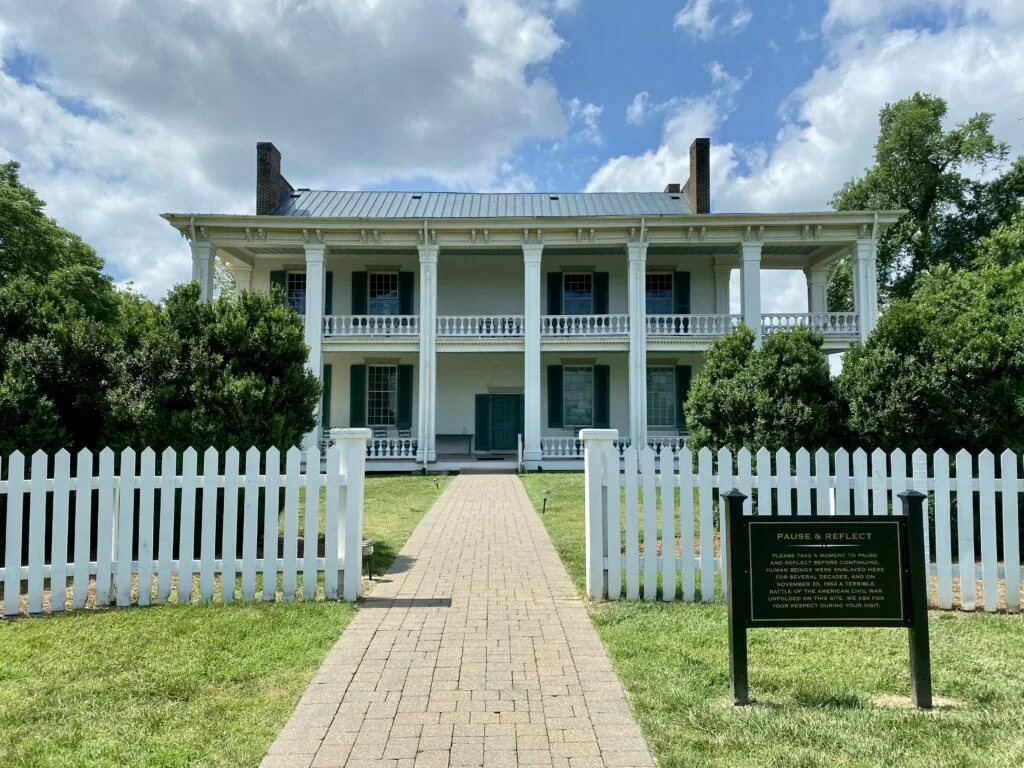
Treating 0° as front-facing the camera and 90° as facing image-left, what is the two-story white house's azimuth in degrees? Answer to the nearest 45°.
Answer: approximately 0°

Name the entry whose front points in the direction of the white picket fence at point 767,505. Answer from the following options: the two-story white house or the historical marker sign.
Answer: the two-story white house

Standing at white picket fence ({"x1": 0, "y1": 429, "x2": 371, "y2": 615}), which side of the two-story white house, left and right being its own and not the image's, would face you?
front

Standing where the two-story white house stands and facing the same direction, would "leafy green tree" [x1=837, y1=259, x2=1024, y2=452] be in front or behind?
in front

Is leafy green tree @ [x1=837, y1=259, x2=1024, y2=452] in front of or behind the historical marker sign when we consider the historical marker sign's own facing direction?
behind

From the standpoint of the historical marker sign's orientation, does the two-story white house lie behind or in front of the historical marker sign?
behind

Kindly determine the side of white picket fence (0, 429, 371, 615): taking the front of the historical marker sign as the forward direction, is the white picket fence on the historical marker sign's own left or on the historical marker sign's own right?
on the historical marker sign's own right

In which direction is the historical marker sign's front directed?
toward the camera

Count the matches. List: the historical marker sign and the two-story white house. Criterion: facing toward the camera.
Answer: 2
